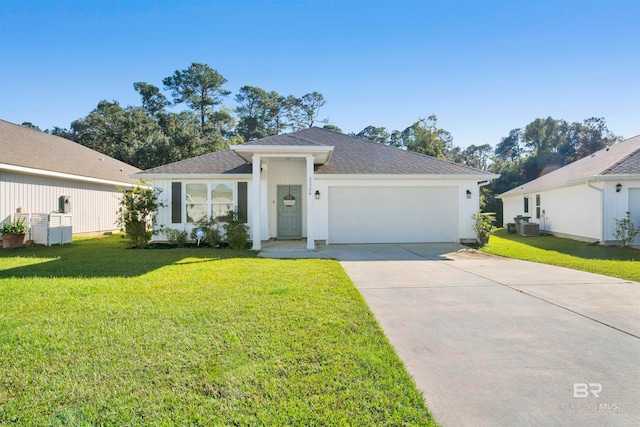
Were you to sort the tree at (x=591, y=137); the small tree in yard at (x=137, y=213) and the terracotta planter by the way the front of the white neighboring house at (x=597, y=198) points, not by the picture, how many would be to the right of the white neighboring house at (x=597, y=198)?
2

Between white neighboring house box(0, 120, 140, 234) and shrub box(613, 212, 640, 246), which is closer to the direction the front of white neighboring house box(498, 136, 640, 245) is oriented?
the shrub

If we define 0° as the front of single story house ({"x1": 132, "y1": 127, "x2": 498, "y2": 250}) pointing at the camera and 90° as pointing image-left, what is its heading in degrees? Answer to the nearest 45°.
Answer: approximately 0°

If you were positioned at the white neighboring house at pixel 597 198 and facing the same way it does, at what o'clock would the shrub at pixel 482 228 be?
The shrub is roughly at 3 o'clock from the white neighboring house.

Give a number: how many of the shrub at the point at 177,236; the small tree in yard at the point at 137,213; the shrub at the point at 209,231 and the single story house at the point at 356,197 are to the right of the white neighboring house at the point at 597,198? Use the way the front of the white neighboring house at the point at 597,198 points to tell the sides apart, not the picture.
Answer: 4

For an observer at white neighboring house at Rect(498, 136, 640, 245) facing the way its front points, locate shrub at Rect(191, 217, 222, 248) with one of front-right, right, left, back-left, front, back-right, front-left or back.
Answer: right

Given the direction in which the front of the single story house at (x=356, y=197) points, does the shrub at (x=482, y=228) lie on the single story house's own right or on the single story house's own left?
on the single story house's own left

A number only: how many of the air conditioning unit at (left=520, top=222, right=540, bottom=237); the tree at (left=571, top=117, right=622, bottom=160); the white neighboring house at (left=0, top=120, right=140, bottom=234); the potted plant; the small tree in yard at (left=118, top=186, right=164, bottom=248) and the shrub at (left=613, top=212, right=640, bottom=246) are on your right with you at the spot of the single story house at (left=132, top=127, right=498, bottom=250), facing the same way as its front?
3

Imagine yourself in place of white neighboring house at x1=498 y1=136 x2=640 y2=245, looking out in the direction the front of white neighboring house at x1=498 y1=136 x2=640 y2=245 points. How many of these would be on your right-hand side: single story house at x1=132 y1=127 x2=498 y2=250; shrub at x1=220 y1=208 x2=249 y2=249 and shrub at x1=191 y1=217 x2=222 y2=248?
3

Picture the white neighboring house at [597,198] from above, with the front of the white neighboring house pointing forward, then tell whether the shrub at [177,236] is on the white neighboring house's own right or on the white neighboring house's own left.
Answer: on the white neighboring house's own right

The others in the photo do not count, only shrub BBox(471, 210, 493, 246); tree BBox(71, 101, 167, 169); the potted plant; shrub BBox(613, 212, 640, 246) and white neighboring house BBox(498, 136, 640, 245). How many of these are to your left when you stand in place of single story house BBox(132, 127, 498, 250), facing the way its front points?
3

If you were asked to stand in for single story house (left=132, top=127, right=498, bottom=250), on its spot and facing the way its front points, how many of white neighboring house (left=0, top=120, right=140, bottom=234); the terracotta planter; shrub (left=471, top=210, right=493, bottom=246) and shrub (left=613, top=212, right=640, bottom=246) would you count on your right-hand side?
2

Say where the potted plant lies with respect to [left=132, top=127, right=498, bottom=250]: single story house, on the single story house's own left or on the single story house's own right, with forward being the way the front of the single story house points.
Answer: on the single story house's own right

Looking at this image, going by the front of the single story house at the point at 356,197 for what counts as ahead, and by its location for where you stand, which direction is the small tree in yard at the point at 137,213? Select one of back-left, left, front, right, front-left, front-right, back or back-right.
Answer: right

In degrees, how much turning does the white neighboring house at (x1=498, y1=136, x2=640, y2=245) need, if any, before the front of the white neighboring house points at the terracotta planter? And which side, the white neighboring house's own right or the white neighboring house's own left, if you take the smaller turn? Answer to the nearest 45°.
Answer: approximately 90° to the white neighboring house's own right

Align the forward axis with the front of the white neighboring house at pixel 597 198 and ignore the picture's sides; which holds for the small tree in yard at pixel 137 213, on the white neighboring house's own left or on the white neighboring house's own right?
on the white neighboring house's own right
